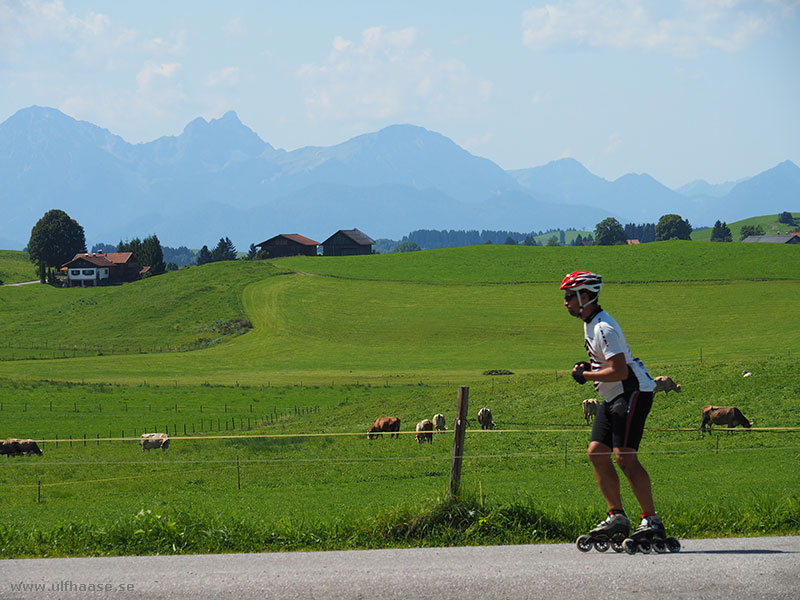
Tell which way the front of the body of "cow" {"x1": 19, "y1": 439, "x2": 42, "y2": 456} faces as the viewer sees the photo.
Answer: to the viewer's right

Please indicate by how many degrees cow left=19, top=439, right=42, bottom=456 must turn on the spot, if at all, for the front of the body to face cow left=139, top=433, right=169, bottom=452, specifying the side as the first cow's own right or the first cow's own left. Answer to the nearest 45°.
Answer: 0° — it already faces it

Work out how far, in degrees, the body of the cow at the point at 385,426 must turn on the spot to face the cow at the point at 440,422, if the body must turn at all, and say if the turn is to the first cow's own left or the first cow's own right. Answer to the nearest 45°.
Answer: approximately 135° to the first cow's own right

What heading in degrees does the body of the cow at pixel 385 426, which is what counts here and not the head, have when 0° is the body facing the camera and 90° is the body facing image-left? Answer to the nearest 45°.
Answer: approximately 90°

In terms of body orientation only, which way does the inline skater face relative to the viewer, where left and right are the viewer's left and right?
facing to the left of the viewer

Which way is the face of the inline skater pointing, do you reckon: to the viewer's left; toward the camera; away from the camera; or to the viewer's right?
to the viewer's left

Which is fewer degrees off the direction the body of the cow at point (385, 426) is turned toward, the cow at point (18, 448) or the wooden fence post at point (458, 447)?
the cow

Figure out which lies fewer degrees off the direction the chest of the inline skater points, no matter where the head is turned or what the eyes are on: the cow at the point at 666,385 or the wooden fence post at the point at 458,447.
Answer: the wooden fence post

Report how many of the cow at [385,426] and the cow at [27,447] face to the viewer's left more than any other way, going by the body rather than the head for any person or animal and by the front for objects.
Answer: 1

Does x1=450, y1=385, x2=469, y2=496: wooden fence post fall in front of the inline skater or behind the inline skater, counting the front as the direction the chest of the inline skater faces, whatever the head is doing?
in front

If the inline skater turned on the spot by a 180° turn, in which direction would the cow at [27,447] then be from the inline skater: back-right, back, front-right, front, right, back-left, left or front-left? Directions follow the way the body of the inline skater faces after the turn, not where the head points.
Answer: back-left

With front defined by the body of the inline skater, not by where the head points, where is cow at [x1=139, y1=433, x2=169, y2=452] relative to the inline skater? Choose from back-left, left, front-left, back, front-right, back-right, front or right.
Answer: front-right
